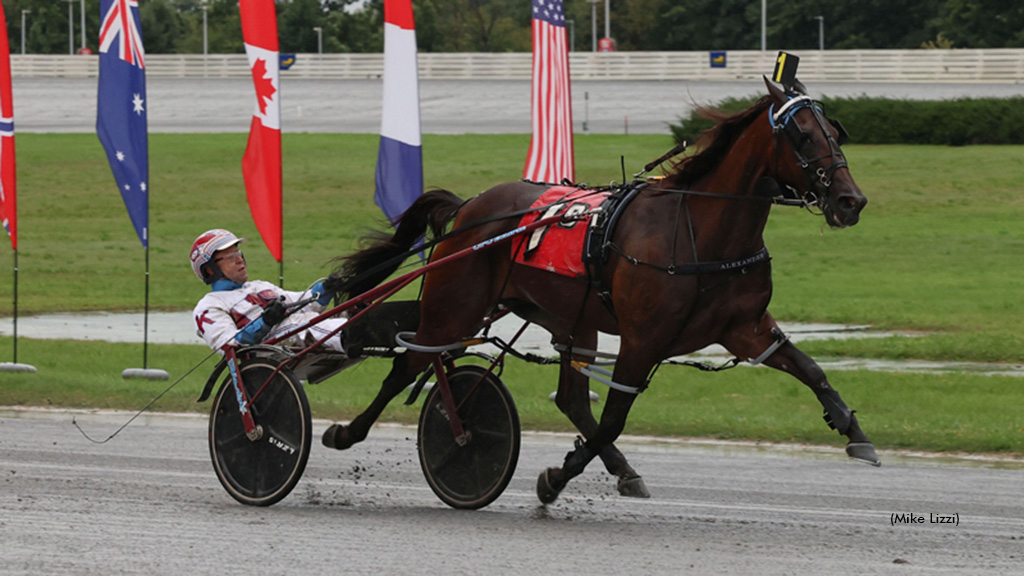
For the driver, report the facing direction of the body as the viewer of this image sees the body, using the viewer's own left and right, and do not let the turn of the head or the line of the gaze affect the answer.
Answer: facing the viewer and to the right of the viewer

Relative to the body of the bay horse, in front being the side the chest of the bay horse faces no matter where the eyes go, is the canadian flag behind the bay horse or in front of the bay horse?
behind

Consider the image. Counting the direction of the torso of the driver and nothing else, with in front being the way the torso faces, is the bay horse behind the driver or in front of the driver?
in front

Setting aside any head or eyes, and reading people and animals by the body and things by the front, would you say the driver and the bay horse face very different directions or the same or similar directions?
same or similar directions

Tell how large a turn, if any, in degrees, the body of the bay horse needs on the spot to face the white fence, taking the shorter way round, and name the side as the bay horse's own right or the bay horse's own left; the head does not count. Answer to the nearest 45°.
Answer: approximately 135° to the bay horse's own left

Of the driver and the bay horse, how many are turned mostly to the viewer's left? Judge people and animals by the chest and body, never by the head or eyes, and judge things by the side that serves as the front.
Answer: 0

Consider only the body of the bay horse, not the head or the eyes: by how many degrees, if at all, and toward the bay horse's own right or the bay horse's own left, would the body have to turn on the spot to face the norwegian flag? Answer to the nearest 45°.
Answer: approximately 180°

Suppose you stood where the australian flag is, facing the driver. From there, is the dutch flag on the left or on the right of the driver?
left

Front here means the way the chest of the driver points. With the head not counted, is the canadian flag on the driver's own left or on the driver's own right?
on the driver's own left

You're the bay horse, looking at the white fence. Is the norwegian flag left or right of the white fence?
left

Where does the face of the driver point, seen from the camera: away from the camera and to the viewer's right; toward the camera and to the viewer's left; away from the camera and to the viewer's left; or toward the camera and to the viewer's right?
toward the camera and to the viewer's right

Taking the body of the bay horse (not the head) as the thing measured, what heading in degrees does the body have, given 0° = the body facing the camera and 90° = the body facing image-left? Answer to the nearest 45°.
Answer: approximately 315°
